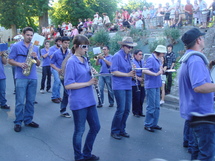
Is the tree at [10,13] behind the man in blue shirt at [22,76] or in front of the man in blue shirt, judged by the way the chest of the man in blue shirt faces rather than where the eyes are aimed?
behind

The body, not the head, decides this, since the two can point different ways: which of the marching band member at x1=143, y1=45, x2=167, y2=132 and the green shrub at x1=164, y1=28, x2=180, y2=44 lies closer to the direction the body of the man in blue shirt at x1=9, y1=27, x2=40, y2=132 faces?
the marching band member

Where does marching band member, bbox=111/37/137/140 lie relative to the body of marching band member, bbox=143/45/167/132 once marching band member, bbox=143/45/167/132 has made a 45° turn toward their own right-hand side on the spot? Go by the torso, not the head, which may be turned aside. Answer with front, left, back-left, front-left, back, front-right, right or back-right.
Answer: right

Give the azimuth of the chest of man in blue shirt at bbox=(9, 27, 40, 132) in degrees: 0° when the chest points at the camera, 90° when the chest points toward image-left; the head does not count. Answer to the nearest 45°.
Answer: approximately 315°
